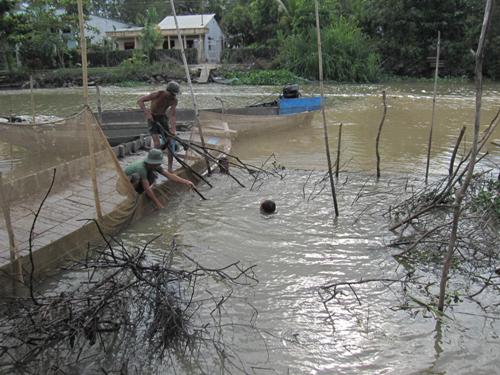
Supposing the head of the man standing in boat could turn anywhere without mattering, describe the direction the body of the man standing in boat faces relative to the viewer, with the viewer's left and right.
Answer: facing the viewer and to the right of the viewer

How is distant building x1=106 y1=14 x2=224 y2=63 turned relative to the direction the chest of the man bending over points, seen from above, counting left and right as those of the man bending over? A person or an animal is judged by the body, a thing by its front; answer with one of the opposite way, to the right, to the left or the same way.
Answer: to the right

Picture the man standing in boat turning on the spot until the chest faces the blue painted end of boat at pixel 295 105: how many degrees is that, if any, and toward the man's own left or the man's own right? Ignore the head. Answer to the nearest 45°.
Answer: approximately 90° to the man's own left

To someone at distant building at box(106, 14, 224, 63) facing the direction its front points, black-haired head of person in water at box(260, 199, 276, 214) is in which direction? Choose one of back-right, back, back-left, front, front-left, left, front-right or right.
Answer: front-left

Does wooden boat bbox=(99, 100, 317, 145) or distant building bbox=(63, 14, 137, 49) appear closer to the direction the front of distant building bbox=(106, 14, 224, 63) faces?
the wooden boat

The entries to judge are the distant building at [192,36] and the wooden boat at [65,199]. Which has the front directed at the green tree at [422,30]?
the wooden boat

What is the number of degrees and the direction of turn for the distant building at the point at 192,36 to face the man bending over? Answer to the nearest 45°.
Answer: approximately 45° to its left

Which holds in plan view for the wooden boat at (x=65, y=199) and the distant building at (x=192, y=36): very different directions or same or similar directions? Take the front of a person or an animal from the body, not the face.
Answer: very different directions

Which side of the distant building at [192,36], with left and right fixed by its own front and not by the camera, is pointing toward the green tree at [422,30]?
left

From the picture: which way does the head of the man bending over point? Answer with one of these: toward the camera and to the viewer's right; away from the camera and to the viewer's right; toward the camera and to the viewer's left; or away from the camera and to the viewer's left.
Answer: toward the camera and to the viewer's right
